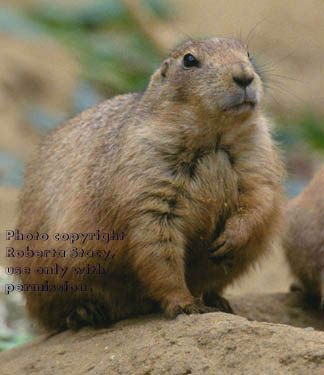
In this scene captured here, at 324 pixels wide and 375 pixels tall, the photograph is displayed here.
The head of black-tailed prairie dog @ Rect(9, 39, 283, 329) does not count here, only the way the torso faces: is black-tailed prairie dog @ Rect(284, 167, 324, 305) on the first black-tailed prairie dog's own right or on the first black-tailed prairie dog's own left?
on the first black-tailed prairie dog's own left

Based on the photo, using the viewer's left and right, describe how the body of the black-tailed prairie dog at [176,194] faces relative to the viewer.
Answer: facing the viewer and to the right of the viewer
